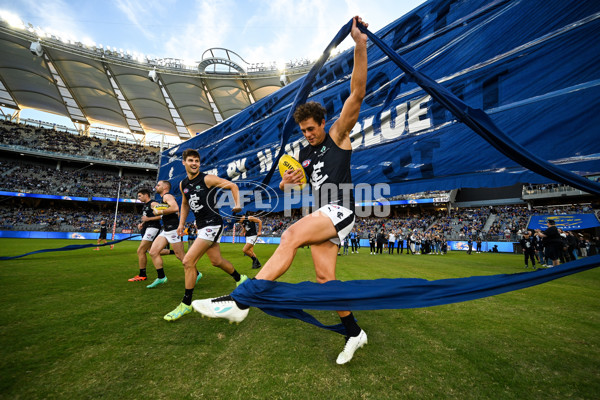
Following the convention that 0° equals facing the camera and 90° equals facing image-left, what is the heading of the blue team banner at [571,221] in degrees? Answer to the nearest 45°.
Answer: approximately 0°

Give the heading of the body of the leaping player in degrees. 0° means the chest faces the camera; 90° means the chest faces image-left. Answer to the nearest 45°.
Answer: approximately 45°
